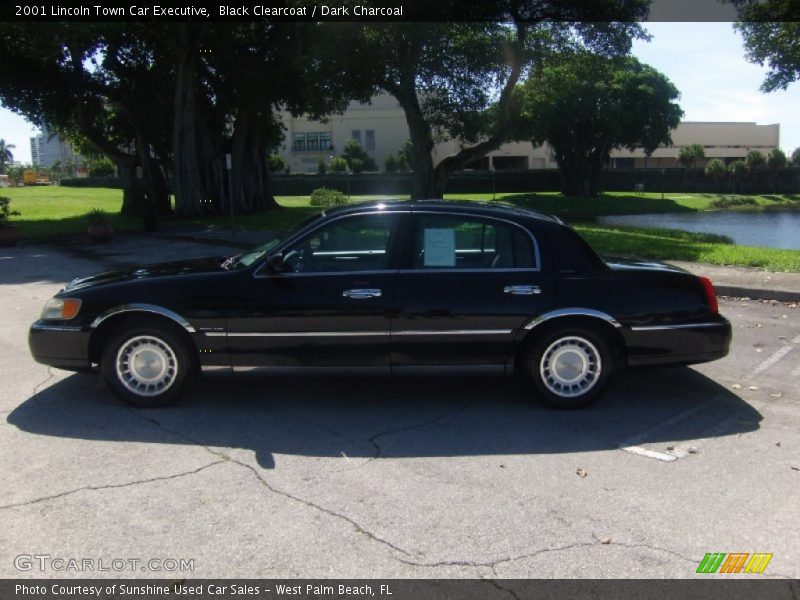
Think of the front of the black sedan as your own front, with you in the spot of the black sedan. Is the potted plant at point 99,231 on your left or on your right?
on your right

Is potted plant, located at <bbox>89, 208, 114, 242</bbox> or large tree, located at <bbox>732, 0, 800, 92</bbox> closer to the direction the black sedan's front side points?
the potted plant

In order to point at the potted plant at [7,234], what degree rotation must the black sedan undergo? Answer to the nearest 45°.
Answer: approximately 45° to its right

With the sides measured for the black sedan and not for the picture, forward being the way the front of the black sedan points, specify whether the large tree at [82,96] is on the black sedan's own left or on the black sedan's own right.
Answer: on the black sedan's own right

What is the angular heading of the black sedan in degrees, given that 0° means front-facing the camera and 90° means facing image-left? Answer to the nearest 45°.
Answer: approximately 90°

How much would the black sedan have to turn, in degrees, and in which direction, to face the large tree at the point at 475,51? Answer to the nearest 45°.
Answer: approximately 90° to its right

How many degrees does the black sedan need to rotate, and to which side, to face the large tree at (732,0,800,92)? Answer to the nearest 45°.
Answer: approximately 135° to its right

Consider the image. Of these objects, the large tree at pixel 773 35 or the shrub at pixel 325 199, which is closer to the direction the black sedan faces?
the shrub

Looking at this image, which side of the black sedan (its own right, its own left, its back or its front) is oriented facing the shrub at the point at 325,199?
right
